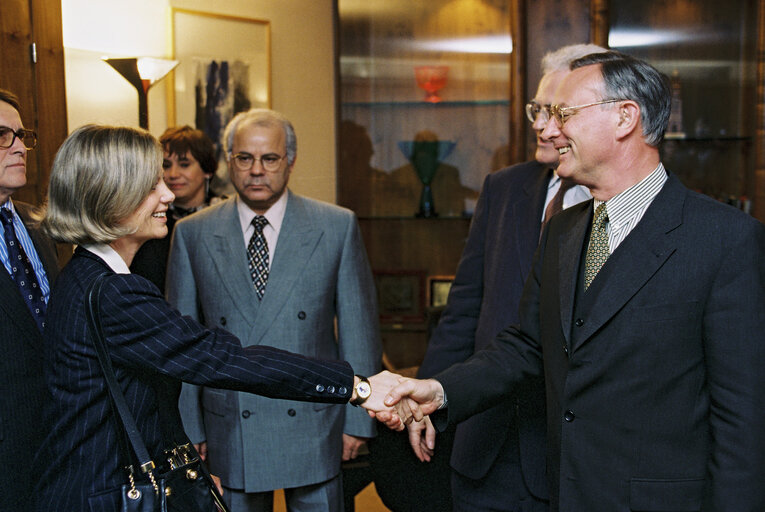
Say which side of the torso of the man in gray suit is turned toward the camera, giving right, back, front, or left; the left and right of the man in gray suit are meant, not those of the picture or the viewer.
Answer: front

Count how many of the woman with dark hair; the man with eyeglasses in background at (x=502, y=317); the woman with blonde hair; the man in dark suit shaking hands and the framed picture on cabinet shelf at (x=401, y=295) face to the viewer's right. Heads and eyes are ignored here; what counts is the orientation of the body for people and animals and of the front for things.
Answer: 1

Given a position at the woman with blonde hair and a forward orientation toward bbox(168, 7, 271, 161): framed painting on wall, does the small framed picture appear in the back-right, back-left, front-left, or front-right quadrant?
front-right

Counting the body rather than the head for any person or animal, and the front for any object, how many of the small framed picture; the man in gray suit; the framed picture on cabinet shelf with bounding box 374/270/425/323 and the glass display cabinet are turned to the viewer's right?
0

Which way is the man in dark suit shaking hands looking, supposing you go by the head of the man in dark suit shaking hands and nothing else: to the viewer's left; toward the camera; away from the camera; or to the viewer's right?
to the viewer's left

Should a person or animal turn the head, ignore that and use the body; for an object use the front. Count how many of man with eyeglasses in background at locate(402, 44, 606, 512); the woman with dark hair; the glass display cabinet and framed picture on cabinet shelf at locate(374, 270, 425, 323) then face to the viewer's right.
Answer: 0

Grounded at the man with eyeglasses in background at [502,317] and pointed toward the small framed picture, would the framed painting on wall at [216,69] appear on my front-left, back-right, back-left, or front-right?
front-left

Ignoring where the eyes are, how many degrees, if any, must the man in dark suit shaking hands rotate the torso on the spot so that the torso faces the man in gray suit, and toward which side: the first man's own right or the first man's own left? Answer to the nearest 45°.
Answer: approximately 90° to the first man's own right

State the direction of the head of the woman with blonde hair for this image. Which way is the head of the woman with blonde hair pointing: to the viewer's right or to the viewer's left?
to the viewer's right

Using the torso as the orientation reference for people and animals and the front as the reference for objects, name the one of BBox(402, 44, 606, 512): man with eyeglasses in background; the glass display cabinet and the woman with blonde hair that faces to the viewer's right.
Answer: the woman with blonde hair

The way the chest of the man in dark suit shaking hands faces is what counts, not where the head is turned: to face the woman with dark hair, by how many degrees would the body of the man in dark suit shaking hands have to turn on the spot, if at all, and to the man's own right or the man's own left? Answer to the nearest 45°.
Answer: approximately 90° to the man's own right

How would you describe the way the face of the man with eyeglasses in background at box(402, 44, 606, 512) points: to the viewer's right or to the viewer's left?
to the viewer's left

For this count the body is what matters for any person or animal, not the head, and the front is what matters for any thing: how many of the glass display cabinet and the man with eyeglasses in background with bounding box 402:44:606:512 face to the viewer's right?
0

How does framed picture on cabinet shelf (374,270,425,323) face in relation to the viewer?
toward the camera

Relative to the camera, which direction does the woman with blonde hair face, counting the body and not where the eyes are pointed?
to the viewer's right

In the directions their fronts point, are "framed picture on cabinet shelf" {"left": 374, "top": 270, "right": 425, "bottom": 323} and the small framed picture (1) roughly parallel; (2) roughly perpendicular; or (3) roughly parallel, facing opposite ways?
roughly parallel
